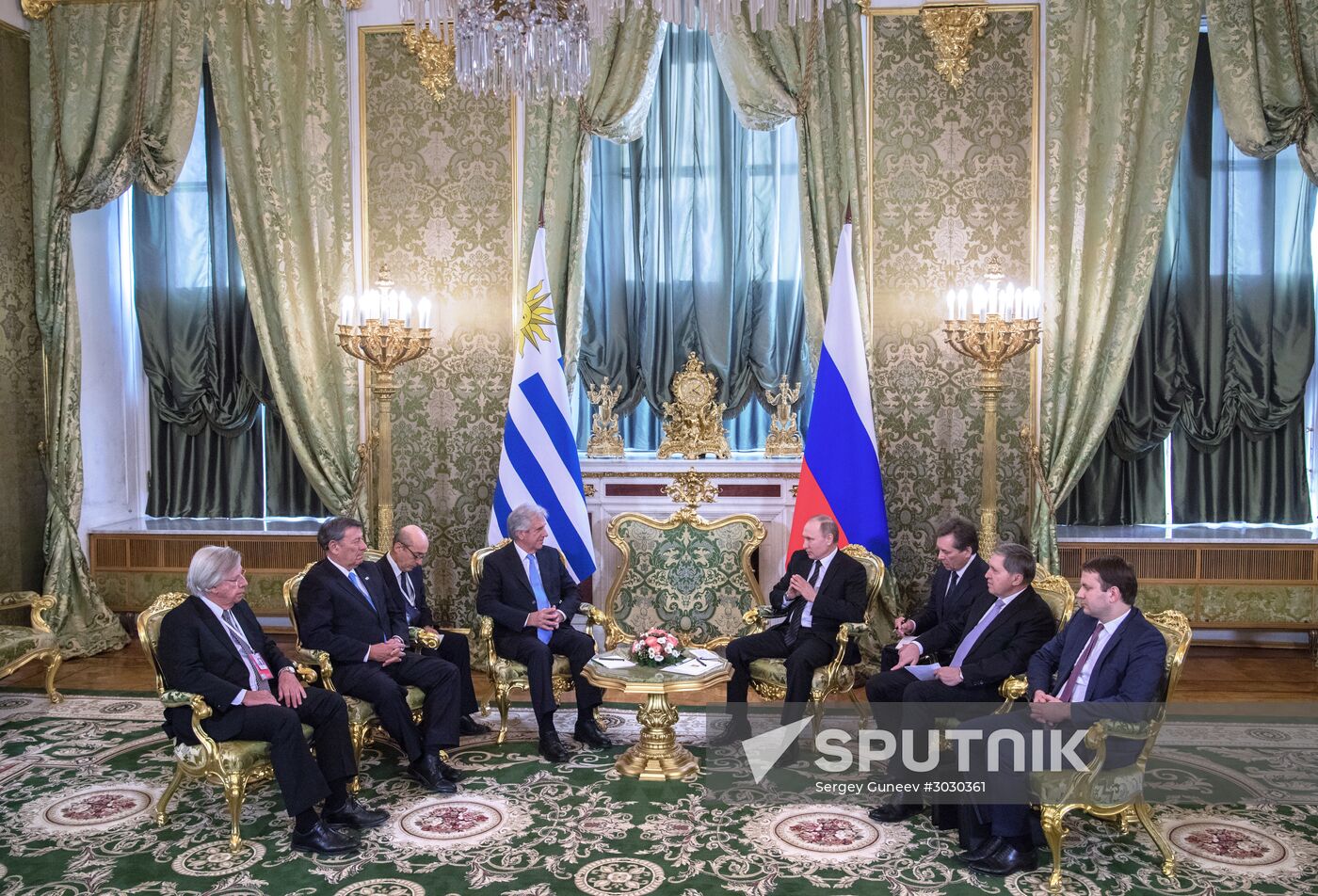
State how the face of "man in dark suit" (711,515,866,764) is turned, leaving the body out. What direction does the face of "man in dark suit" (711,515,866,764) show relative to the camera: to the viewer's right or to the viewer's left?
to the viewer's left

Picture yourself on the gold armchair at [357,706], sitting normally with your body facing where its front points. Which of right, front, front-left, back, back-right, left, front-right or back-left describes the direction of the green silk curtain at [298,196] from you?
back-left

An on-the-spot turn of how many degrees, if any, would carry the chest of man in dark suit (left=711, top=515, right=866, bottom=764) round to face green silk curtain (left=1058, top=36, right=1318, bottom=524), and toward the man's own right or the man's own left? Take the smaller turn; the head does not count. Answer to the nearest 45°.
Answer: approximately 180°

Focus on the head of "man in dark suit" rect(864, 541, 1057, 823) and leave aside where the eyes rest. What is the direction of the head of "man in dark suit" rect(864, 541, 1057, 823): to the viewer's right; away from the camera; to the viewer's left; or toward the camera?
to the viewer's left

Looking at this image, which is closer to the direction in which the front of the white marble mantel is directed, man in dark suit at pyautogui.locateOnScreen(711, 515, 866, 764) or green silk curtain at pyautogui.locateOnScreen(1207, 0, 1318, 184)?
the man in dark suit

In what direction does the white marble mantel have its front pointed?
toward the camera

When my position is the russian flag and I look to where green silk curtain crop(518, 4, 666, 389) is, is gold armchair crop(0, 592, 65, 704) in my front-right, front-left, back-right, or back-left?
front-left

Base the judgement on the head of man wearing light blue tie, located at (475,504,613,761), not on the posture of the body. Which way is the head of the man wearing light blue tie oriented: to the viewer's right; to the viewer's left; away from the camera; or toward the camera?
to the viewer's right

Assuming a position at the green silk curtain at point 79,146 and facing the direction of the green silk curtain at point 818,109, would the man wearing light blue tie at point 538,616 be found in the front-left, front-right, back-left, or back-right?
front-right

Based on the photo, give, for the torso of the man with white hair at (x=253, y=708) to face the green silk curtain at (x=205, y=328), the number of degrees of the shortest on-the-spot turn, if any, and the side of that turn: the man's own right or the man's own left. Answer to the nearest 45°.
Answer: approximately 135° to the man's own left

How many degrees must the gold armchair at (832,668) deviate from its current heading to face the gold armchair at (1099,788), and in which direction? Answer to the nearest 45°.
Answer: approximately 90° to its left

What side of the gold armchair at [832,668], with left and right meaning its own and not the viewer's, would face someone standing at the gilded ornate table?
front

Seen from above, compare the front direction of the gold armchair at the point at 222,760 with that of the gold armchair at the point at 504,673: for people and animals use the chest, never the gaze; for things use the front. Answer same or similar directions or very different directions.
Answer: same or similar directions

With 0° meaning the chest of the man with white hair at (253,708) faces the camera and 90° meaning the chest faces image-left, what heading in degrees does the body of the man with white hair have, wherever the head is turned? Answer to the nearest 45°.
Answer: approximately 315°

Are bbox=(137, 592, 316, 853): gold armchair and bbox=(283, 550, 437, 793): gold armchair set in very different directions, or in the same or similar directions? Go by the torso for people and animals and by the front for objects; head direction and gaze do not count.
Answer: same or similar directions

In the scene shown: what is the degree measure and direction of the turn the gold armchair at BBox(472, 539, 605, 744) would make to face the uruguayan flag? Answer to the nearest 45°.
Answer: approximately 135° to its left

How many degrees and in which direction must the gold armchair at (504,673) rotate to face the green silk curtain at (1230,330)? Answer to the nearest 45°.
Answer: approximately 45° to its left

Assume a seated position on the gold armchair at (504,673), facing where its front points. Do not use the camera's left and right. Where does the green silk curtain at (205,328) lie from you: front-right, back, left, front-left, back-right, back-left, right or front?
back

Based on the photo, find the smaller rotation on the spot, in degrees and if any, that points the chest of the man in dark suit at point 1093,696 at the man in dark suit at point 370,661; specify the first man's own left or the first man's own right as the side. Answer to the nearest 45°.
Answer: approximately 45° to the first man's own right

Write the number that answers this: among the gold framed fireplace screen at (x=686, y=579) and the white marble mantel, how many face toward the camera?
2
